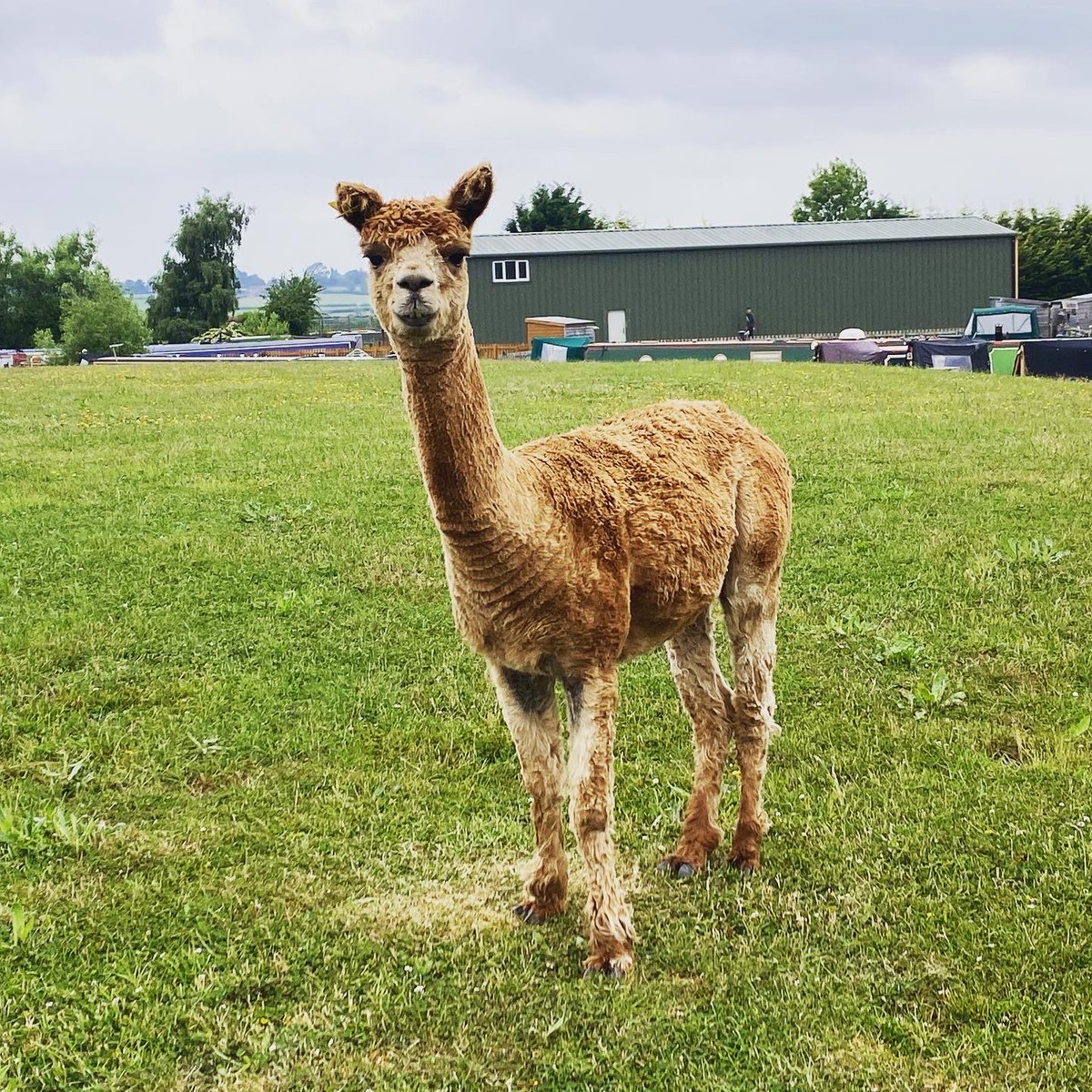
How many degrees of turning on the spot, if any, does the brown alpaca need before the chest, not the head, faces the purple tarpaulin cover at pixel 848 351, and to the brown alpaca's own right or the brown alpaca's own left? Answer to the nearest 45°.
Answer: approximately 135° to the brown alpaca's own right

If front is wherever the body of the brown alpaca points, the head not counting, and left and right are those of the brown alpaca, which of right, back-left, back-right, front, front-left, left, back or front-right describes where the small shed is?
back-right

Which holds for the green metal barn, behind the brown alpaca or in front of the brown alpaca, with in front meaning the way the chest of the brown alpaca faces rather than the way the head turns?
behind

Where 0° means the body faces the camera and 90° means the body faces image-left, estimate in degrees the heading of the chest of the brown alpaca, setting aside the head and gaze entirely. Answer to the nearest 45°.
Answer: approximately 45°

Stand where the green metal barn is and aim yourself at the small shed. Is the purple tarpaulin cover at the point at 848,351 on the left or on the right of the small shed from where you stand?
left
